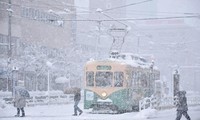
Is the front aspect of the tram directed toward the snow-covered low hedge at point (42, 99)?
no

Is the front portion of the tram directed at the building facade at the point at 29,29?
no

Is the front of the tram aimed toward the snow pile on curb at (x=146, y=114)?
no

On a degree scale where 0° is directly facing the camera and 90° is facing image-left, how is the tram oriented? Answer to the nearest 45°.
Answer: approximately 45°
